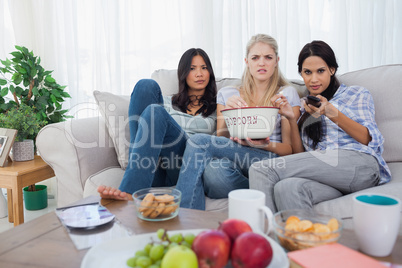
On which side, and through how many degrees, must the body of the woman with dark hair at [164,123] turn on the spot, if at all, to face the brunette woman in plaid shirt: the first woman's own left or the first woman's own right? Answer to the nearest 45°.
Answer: approximately 135° to the first woman's own left

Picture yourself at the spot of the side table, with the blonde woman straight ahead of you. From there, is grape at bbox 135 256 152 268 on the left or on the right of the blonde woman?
right

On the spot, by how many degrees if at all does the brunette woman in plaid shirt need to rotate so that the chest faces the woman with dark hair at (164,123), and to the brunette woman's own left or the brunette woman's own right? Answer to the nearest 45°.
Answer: approximately 45° to the brunette woman's own right

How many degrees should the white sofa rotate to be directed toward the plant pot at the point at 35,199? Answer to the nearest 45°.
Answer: approximately 135° to its right

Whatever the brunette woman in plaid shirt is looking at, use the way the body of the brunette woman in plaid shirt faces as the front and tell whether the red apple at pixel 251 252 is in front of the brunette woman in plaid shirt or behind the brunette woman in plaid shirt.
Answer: in front

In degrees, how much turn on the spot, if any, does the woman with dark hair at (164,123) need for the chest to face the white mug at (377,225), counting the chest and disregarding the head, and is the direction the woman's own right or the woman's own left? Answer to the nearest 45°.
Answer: approximately 90° to the woman's own left

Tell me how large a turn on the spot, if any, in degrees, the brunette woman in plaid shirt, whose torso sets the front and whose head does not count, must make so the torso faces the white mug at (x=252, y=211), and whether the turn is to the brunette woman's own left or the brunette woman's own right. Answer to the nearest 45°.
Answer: approximately 45° to the brunette woman's own left

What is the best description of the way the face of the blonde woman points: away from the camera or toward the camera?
toward the camera

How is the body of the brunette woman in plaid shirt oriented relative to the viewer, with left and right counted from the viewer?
facing the viewer and to the left of the viewer

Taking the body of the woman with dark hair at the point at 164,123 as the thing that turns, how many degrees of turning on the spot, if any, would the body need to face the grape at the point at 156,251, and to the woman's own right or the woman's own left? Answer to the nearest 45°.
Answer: approximately 45° to the woman's own left

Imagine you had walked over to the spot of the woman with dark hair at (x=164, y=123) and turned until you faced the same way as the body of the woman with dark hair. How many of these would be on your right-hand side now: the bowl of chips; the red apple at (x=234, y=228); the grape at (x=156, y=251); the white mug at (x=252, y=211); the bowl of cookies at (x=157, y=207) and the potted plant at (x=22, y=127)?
1

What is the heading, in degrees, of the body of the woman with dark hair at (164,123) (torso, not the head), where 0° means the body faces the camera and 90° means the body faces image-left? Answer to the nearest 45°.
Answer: approximately 45°

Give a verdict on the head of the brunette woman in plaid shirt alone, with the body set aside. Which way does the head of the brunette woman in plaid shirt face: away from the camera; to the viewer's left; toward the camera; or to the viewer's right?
toward the camera

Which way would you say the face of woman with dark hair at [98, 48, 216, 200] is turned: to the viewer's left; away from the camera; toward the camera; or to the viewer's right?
toward the camera

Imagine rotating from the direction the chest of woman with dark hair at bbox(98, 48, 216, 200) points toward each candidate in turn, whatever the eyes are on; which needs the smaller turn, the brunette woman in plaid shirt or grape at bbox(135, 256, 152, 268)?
the grape

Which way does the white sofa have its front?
toward the camera

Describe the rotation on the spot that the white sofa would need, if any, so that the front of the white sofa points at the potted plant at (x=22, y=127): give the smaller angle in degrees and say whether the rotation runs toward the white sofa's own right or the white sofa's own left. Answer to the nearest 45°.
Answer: approximately 135° to the white sofa's own right

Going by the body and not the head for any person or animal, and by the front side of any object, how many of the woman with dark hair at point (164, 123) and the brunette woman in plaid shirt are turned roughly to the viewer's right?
0

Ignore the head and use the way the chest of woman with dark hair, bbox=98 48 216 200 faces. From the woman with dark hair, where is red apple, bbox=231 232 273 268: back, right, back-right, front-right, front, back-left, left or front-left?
front-left
